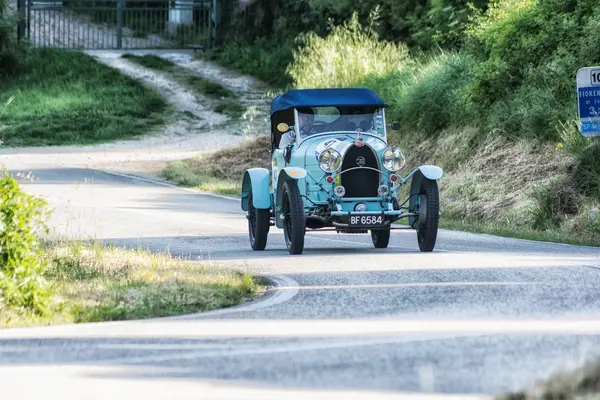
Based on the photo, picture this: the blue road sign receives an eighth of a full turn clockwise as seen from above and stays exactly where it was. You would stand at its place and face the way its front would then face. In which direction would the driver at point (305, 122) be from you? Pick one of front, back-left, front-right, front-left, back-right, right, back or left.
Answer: front

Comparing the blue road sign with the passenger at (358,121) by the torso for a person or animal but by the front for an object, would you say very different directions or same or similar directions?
same or similar directions

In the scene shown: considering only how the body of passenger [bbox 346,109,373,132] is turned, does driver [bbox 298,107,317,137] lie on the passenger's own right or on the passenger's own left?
on the passenger's own right

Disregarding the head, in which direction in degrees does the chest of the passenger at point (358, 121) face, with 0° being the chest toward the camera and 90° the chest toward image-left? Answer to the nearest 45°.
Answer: approximately 0°

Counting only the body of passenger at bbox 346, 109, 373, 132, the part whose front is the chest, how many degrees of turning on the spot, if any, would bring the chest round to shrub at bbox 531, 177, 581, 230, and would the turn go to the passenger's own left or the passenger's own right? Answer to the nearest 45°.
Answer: approximately 135° to the passenger's own left

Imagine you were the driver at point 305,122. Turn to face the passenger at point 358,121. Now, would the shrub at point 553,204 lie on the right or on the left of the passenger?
left

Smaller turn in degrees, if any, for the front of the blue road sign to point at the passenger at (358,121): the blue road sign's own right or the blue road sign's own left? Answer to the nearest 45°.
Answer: approximately 45° to the blue road sign's own right

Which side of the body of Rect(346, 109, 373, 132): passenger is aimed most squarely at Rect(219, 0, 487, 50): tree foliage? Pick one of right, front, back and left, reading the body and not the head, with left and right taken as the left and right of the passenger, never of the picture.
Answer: back

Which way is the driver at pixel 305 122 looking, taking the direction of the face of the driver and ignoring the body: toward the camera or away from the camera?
toward the camera

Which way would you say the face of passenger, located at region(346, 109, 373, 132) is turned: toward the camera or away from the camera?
toward the camera

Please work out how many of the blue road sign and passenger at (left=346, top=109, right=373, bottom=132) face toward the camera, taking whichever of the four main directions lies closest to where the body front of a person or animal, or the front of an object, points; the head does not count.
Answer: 2

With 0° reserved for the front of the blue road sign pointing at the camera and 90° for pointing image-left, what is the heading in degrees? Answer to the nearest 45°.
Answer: approximately 0°

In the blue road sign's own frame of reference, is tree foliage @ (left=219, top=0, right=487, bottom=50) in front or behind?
behind
